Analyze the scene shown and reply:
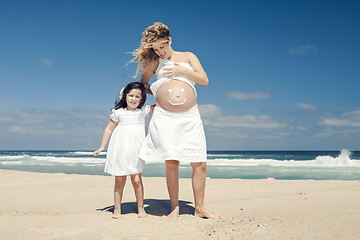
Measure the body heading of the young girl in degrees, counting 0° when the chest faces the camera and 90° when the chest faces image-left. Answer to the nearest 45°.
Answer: approximately 0°

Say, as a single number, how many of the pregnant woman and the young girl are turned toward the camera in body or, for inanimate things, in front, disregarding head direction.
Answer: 2
